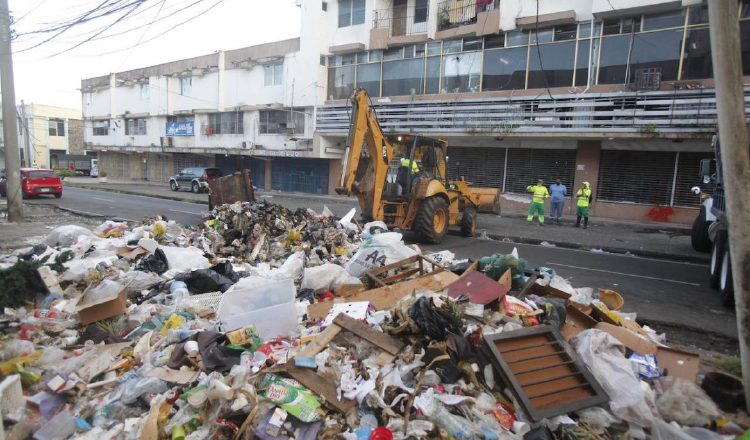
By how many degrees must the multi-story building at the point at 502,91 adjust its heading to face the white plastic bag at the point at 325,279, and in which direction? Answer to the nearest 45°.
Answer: approximately 45° to its left

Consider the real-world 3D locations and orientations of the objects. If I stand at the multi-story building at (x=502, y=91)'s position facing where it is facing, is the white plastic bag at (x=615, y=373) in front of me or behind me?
in front

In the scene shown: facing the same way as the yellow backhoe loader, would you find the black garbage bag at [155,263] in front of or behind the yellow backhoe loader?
behind

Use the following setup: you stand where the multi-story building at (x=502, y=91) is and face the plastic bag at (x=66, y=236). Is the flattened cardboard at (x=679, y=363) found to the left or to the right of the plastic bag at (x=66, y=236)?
left

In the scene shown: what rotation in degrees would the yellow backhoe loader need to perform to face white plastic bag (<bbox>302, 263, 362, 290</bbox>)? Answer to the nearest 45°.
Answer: approximately 135° to its right

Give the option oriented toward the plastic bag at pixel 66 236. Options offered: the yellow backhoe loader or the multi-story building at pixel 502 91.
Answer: the multi-story building

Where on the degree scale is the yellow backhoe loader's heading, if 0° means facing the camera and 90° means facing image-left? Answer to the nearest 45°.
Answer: approximately 225°

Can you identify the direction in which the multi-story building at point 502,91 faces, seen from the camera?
facing the viewer and to the left of the viewer

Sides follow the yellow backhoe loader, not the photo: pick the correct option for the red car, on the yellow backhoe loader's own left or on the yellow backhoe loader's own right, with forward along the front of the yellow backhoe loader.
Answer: on the yellow backhoe loader's own left

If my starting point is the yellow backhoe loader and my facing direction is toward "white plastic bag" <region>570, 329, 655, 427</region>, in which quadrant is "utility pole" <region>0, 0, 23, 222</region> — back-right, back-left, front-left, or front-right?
back-right

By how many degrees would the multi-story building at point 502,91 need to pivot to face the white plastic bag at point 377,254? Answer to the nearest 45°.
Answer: approximately 45° to its left

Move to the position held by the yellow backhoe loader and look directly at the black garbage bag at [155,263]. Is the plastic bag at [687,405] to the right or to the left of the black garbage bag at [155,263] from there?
left

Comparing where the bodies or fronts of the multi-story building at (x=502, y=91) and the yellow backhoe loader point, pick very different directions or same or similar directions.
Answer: very different directions
